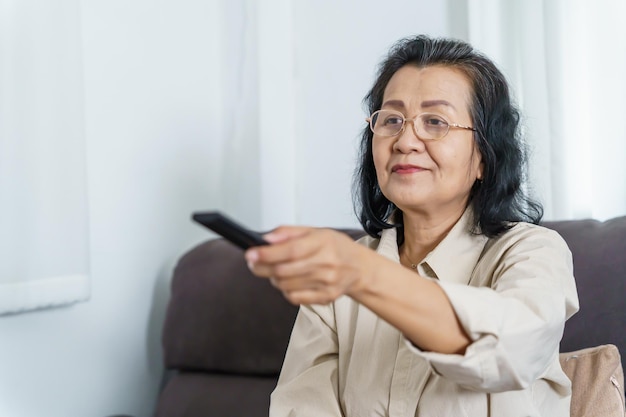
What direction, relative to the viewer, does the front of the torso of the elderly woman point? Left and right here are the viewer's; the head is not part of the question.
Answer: facing the viewer and to the left of the viewer

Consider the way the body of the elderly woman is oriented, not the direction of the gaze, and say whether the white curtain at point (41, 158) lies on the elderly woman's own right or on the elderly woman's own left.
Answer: on the elderly woman's own right

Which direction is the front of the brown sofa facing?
toward the camera

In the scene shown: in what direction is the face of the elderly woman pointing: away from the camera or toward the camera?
toward the camera
